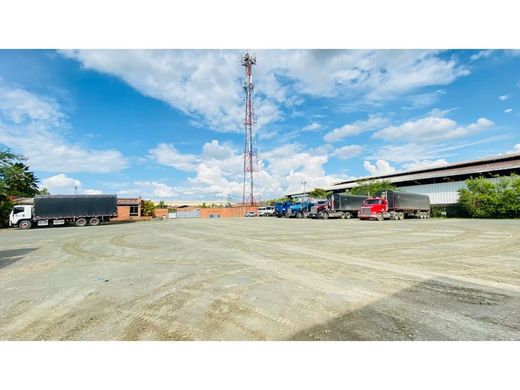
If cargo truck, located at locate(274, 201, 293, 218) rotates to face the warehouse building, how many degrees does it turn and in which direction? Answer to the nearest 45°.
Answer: approximately 135° to its left

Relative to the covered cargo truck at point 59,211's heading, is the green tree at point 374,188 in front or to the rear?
to the rear

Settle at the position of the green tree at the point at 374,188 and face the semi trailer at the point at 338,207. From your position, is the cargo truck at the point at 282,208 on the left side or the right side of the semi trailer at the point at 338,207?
right

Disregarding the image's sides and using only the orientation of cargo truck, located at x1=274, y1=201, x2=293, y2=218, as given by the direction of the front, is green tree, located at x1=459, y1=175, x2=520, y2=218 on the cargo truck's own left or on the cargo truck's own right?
on the cargo truck's own left

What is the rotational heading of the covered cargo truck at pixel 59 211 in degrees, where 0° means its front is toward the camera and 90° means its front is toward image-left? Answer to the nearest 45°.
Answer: approximately 90°

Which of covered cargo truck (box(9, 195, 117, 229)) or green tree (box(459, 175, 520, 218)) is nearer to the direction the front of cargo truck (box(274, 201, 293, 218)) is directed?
the covered cargo truck

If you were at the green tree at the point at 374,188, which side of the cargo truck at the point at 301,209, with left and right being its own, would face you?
back

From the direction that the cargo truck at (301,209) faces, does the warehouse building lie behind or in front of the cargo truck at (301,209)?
behind
